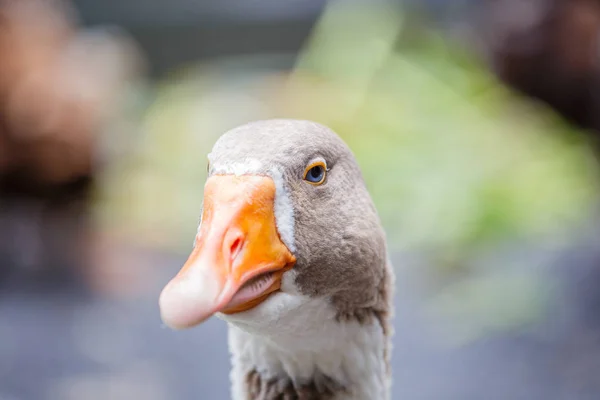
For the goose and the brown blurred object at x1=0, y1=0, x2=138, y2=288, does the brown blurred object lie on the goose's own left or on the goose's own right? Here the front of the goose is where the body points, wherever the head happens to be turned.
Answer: on the goose's own right

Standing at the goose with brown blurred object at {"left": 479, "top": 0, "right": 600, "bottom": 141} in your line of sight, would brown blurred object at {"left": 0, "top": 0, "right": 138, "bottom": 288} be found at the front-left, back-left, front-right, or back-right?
front-left

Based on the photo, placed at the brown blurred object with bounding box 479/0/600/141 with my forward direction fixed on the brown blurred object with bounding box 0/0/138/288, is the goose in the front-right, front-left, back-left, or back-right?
front-left

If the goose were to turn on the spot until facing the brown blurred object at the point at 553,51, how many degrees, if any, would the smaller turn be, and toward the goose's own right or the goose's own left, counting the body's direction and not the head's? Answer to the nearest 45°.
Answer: approximately 180°

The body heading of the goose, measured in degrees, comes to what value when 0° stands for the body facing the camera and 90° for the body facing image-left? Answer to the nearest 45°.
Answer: approximately 45°

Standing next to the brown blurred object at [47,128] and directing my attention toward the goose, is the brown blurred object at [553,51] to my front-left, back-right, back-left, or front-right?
front-left
